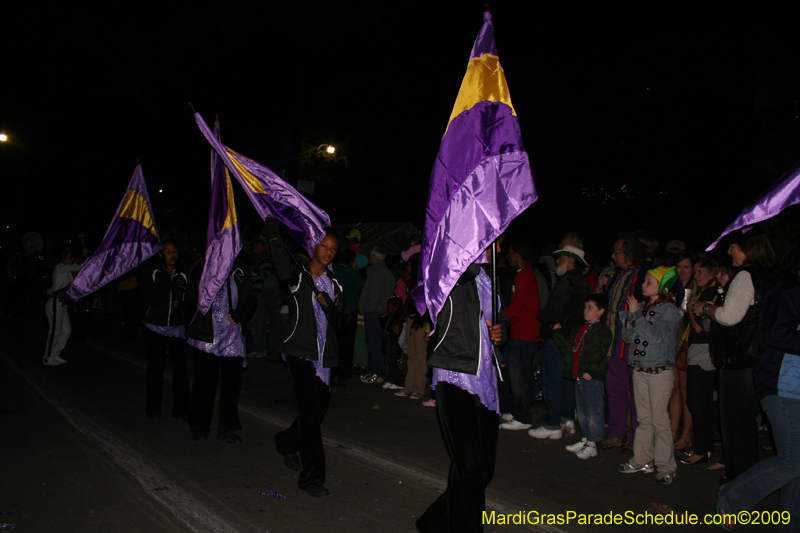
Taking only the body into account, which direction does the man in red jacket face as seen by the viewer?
to the viewer's left

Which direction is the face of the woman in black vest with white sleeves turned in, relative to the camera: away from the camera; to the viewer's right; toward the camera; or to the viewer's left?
to the viewer's left

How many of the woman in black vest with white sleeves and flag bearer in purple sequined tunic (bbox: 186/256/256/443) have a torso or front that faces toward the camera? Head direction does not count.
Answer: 1

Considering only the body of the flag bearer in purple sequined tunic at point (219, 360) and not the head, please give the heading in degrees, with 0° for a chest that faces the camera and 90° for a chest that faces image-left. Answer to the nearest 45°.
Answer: approximately 0°

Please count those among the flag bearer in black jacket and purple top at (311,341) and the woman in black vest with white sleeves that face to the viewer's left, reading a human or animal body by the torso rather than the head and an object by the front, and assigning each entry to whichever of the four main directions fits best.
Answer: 1

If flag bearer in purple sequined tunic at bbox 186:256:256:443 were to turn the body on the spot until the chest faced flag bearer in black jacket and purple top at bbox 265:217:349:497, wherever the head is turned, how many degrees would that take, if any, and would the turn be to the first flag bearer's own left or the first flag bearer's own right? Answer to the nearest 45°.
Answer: approximately 45° to the first flag bearer's own left

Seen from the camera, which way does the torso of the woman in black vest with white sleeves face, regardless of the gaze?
to the viewer's left

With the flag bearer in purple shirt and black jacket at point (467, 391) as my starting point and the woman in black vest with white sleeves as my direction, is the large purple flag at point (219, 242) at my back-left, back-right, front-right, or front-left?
back-left

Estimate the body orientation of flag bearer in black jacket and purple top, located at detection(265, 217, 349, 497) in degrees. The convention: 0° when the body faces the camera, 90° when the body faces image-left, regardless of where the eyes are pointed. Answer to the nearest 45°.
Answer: approximately 315°

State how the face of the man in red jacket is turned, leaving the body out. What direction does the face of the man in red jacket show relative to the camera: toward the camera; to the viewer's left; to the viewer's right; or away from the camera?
to the viewer's left

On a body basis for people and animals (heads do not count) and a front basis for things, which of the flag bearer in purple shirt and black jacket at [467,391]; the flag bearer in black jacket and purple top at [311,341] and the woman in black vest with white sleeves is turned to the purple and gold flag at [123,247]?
the woman in black vest with white sleeves
